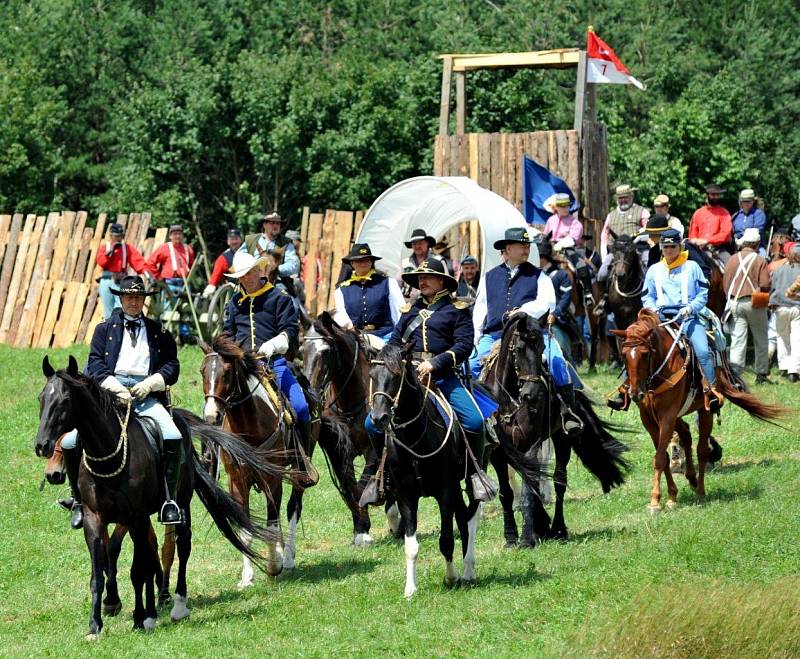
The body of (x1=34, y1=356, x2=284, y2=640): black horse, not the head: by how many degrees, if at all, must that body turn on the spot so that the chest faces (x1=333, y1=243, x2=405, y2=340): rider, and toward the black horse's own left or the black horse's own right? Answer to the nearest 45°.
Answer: approximately 180°

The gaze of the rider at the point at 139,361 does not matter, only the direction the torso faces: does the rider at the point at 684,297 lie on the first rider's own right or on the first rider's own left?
on the first rider's own left

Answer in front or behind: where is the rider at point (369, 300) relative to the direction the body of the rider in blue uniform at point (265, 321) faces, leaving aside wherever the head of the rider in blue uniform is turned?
behind

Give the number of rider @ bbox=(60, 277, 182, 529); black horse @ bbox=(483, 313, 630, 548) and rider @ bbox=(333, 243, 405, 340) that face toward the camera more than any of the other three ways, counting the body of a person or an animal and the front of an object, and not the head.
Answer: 3

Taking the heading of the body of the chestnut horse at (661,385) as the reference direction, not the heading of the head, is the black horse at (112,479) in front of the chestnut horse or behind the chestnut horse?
in front

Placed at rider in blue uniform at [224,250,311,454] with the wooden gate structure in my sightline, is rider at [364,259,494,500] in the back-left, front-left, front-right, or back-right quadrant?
back-right

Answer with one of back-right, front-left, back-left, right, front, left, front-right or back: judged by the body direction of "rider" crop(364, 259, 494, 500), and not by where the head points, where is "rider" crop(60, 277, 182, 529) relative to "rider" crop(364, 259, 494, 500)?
front-right

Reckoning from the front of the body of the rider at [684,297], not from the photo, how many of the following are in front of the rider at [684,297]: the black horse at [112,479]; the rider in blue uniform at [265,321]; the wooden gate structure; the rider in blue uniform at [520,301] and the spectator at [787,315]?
3

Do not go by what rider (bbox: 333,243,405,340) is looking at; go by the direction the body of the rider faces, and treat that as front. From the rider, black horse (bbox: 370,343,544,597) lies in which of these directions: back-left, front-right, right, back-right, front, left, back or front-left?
front

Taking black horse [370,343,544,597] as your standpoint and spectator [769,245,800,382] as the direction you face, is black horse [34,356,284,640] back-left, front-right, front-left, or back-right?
back-left

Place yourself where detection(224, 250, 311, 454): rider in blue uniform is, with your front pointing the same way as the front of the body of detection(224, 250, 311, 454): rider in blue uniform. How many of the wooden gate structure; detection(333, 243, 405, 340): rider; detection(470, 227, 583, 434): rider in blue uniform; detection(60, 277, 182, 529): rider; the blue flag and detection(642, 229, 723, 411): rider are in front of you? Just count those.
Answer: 1

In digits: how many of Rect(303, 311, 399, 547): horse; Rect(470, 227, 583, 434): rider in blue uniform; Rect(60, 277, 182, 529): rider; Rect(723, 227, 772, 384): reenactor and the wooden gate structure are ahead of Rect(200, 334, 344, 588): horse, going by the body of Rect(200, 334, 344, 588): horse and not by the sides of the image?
1
